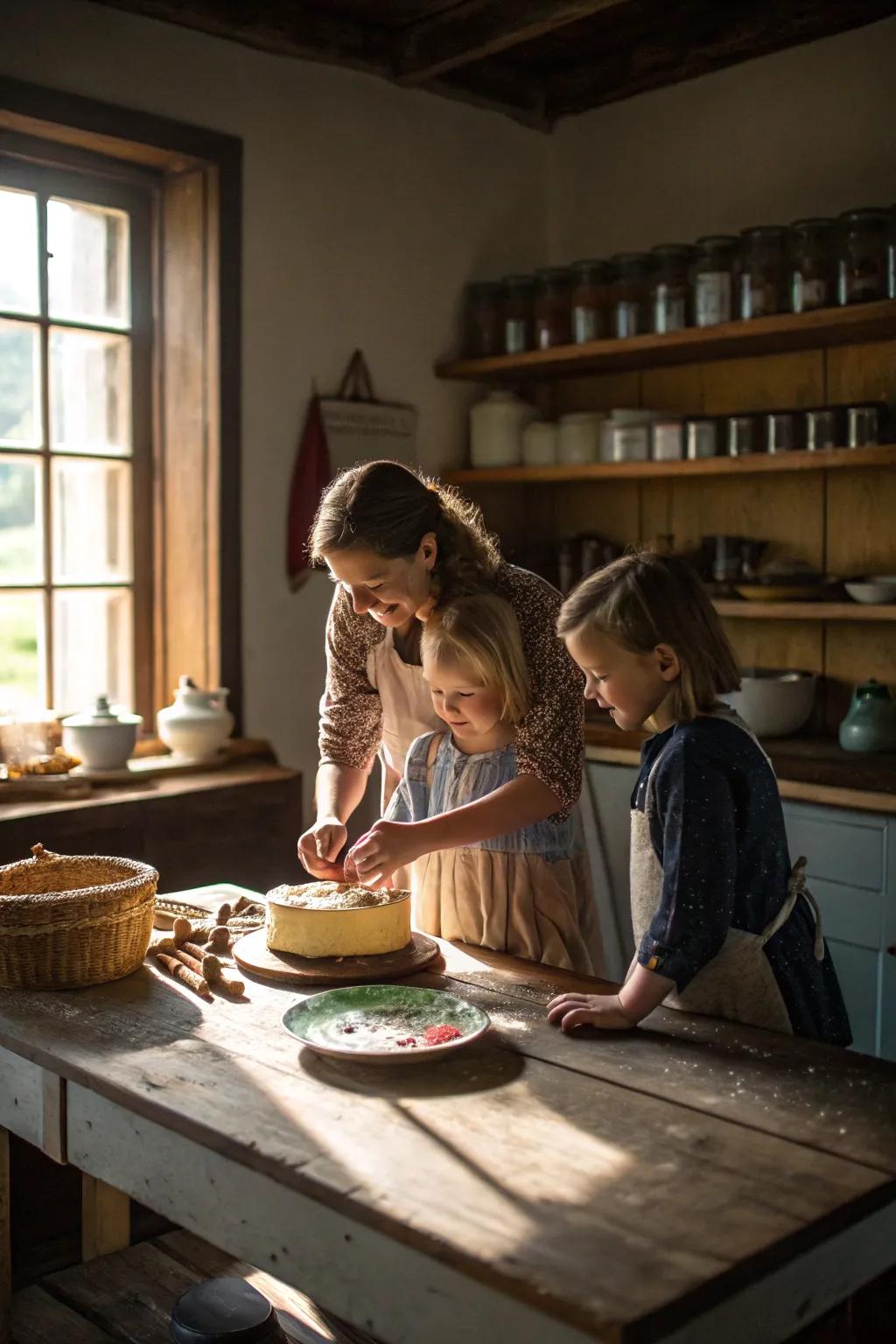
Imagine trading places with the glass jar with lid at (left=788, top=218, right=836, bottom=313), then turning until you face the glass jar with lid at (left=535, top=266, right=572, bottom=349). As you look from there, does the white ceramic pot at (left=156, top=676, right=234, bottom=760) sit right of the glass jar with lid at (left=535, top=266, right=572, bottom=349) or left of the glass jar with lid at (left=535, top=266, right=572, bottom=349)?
left

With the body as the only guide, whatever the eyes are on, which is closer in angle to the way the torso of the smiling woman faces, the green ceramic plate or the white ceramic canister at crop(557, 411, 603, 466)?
the green ceramic plate

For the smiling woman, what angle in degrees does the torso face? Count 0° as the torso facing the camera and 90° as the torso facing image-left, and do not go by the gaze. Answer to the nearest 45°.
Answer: approximately 45°

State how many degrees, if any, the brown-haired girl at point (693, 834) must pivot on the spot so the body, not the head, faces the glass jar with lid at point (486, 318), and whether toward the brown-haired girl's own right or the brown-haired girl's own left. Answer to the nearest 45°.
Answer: approximately 90° to the brown-haired girl's own right

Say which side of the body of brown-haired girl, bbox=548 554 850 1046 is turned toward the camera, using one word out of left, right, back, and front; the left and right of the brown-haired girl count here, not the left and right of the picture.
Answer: left

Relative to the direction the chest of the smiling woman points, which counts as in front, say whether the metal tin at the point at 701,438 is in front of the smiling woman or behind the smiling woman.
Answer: behind

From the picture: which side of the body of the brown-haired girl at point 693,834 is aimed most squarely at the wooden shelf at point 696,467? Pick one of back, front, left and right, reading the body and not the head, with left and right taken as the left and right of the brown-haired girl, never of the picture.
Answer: right

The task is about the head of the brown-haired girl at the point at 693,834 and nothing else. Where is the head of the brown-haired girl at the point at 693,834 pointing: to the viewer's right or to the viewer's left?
to the viewer's left

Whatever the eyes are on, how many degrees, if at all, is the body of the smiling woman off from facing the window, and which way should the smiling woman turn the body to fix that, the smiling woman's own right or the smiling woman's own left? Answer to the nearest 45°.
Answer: approximately 90° to the smiling woman's own right

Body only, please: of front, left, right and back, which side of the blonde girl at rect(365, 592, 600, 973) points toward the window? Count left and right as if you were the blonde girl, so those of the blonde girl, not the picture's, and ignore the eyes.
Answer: right

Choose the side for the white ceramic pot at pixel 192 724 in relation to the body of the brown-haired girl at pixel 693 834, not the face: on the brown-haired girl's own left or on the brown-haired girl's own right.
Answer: on the brown-haired girl's own right

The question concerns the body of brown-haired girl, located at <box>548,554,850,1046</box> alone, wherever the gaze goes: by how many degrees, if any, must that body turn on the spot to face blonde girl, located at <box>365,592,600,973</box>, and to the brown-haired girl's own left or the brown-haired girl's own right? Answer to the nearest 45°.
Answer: approximately 45° to the brown-haired girl's own right

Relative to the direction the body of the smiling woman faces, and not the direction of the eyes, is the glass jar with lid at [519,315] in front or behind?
behind
